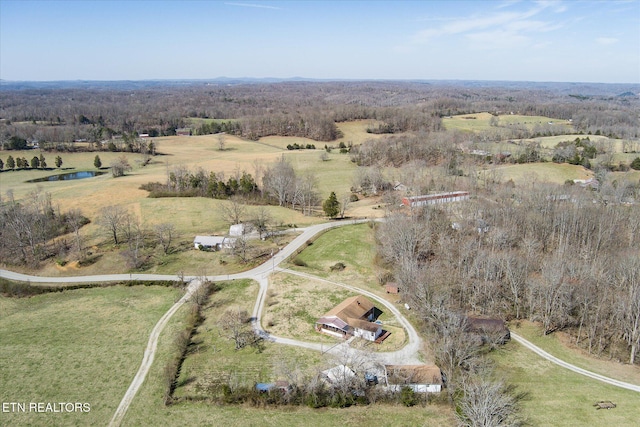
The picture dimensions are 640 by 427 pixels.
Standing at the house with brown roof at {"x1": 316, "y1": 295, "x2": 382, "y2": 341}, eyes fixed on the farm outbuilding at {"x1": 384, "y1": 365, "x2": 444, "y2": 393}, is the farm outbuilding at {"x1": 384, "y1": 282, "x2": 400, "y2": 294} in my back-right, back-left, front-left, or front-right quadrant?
back-left

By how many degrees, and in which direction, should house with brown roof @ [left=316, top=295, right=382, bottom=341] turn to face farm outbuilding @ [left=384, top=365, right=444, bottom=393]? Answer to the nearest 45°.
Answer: approximately 90° to its left

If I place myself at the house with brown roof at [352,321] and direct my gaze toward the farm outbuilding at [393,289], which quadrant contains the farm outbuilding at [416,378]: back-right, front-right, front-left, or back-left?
back-right

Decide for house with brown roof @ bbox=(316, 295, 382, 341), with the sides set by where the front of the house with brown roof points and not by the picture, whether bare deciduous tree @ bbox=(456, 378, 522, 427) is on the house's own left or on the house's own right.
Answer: on the house's own left

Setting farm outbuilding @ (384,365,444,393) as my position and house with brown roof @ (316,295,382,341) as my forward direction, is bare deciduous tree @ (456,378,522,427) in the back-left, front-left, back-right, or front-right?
back-right

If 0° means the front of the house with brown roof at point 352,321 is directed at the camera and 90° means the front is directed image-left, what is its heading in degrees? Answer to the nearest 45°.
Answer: approximately 45°

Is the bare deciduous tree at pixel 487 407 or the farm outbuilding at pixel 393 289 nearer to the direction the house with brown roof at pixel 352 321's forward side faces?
the bare deciduous tree

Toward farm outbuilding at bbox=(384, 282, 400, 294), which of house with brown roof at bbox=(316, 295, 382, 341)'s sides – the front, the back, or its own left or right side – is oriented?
back

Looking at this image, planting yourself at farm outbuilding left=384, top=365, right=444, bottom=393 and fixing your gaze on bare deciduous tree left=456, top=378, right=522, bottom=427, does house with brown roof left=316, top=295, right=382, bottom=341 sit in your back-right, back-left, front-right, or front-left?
back-left
